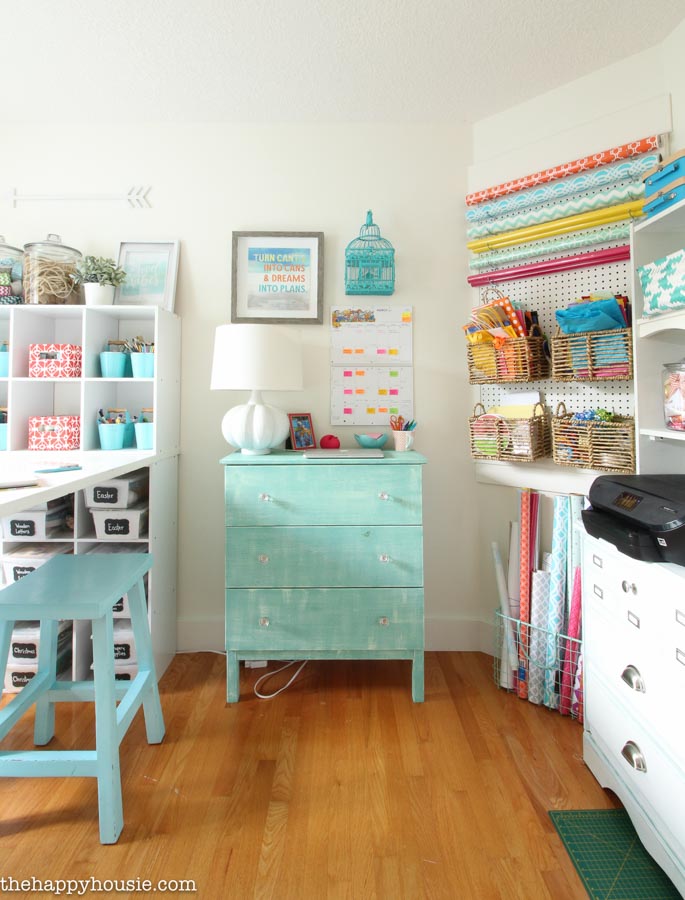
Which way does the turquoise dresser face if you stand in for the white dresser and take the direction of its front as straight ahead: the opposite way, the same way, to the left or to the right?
to the left

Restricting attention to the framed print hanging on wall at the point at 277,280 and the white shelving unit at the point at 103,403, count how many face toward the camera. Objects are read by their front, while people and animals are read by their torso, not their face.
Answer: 2

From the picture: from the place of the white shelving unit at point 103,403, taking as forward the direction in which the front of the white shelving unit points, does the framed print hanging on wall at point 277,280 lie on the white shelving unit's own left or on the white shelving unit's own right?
on the white shelving unit's own left

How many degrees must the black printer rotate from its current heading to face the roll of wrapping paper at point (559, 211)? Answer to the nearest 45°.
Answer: approximately 135° to its right

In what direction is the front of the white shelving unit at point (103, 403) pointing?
toward the camera

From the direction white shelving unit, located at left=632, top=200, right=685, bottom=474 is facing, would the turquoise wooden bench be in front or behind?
in front

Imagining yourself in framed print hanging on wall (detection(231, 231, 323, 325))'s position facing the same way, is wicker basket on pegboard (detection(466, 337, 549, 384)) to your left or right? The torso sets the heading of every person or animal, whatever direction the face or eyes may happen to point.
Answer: on your left

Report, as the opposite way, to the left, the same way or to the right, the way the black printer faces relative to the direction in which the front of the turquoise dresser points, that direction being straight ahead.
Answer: to the right

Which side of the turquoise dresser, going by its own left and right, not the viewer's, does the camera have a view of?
front

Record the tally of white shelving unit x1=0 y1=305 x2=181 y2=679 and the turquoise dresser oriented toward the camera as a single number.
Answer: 2

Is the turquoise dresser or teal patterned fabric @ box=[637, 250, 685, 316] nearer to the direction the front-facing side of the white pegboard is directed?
the turquoise dresser

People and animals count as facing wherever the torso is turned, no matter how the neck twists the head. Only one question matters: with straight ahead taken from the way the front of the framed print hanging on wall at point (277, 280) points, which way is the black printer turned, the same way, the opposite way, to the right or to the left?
to the right
